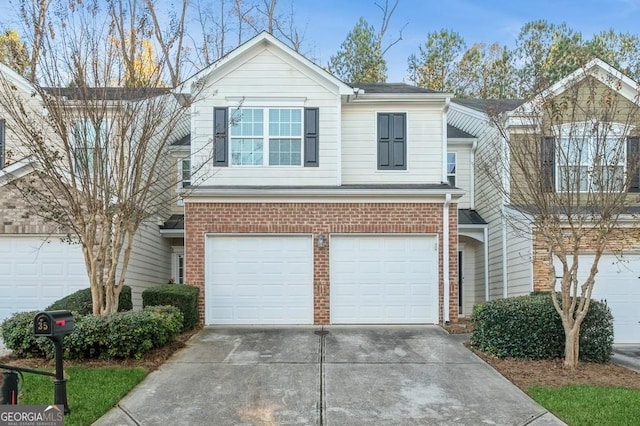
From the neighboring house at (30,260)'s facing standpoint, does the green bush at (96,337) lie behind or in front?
in front

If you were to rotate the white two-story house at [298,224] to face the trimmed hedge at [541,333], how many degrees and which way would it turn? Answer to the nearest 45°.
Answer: approximately 45° to its left

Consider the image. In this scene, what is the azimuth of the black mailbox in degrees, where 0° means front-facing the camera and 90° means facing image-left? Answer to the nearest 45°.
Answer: approximately 45°

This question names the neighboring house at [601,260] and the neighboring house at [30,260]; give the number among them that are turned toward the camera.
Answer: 2

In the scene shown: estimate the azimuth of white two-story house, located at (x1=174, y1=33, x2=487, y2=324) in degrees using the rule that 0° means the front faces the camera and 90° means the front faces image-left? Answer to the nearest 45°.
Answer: approximately 0°

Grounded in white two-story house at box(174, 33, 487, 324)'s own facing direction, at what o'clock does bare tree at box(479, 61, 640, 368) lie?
The bare tree is roughly at 10 o'clock from the white two-story house.

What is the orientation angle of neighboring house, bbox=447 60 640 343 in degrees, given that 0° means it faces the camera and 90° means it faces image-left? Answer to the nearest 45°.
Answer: approximately 0°

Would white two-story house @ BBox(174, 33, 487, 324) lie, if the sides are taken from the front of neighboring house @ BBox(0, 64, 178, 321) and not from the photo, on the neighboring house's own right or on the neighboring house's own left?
on the neighboring house's own left

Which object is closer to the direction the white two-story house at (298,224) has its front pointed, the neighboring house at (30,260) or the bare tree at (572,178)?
the bare tree

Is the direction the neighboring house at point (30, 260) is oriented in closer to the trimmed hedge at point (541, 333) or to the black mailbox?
the black mailbox

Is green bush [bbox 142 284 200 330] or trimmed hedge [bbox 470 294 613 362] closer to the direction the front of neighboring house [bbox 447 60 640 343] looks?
the trimmed hedge
